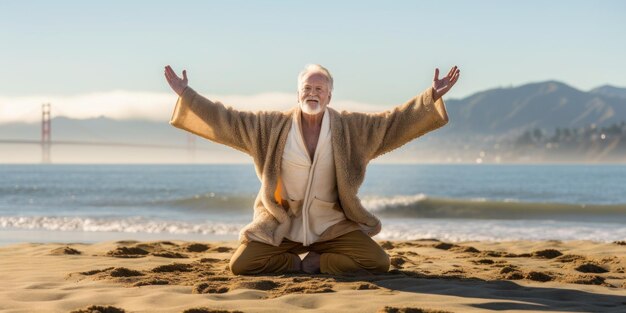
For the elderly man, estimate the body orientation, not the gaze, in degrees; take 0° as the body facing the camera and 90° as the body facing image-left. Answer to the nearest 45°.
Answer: approximately 0°
